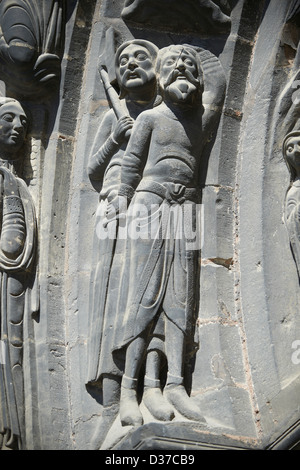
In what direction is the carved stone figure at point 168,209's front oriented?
toward the camera

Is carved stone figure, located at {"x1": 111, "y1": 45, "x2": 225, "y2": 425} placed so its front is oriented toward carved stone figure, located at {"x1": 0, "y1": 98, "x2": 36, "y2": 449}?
no

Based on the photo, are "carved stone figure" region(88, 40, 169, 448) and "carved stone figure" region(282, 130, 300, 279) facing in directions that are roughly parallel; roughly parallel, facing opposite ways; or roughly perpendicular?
roughly parallel

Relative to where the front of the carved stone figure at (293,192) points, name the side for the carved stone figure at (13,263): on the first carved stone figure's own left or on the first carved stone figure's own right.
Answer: on the first carved stone figure's own right

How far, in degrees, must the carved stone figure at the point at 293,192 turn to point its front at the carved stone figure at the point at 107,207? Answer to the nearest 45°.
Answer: approximately 90° to its right

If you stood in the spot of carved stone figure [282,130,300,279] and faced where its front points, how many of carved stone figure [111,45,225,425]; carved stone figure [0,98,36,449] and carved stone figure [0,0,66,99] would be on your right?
3

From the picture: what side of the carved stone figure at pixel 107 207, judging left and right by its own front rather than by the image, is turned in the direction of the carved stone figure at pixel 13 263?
right

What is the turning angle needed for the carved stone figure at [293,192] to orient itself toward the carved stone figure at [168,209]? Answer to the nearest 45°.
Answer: approximately 90° to its right

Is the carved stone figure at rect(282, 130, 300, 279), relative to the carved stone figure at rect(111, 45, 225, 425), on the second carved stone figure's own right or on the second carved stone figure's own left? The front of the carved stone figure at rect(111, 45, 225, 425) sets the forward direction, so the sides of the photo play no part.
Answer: on the second carved stone figure's own left

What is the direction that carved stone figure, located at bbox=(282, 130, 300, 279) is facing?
toward the camera

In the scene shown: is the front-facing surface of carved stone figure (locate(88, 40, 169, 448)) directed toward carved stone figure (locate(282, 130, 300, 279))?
no

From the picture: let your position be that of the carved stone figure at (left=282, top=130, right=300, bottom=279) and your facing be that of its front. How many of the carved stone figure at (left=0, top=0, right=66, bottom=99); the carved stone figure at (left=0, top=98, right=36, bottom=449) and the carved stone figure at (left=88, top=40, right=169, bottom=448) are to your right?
3

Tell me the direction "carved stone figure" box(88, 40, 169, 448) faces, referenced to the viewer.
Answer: facing the viewer

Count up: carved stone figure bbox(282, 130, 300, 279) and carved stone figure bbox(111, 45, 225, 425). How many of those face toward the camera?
2

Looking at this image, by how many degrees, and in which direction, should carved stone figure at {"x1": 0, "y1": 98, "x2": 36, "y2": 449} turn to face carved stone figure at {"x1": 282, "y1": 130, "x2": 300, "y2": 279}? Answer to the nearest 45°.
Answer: approximately 45° to its left

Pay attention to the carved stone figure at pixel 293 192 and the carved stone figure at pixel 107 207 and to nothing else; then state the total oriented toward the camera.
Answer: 2
